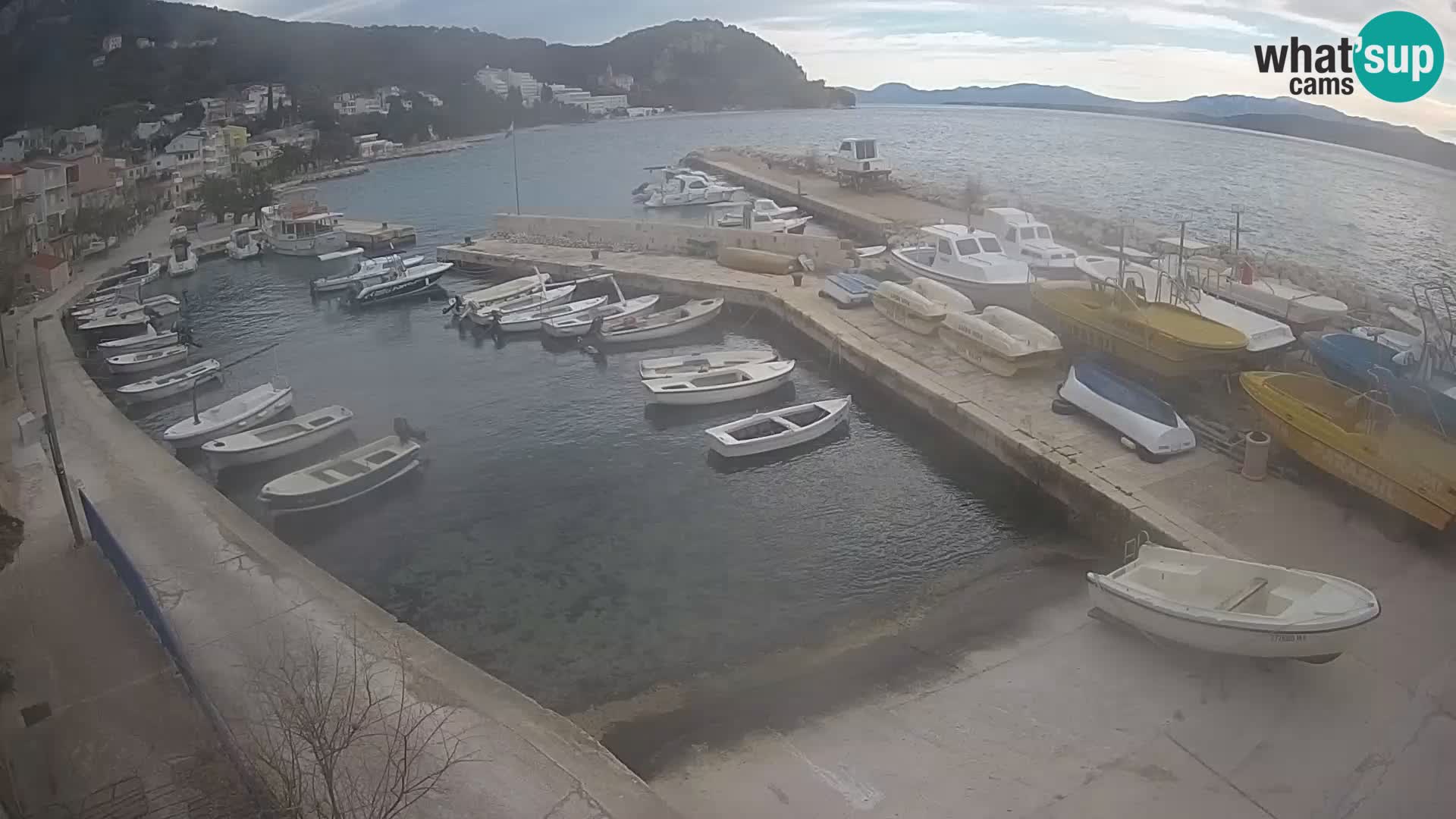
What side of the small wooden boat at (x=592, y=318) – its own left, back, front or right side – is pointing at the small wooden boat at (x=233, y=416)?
back

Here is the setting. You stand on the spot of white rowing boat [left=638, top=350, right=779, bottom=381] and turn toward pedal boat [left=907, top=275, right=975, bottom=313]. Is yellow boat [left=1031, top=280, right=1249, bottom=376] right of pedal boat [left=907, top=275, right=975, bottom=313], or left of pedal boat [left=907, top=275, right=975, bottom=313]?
right

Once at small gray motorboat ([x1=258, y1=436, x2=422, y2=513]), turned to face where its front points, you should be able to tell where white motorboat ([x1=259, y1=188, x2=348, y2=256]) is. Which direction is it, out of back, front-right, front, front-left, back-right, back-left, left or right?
back-right
